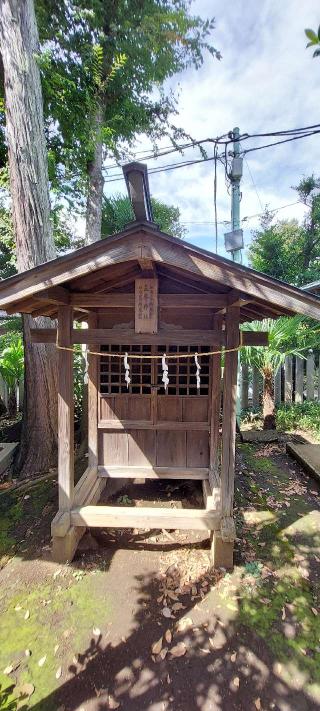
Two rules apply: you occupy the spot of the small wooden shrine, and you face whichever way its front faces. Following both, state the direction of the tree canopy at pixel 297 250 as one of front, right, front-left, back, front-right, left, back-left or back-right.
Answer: back-left

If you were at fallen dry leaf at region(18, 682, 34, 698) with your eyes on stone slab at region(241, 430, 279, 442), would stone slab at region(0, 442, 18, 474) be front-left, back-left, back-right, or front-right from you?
front-left

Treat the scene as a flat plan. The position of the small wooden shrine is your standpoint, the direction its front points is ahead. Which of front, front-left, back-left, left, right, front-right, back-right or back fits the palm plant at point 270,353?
back-left

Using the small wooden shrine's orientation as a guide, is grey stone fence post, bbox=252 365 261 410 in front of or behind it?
behind

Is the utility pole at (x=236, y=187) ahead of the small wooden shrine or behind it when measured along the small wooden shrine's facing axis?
behind

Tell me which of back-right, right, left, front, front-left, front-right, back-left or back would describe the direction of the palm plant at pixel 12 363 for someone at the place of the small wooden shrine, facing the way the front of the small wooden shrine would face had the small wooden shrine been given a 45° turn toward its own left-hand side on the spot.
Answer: back

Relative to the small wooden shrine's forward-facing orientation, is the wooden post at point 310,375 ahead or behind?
behind

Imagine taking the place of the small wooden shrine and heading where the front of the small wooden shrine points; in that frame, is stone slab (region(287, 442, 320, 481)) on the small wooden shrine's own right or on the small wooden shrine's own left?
on the small wooden shrine's own left

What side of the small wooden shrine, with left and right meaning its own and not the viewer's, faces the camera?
front

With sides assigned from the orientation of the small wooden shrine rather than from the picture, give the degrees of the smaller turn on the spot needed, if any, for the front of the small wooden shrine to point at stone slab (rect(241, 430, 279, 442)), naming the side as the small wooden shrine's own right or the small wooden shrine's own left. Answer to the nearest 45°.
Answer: approximately 135° to the small wooden shrine's own left

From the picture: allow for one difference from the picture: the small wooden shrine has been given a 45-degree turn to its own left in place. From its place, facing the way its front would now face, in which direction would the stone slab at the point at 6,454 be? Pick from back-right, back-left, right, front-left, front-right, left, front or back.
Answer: back
